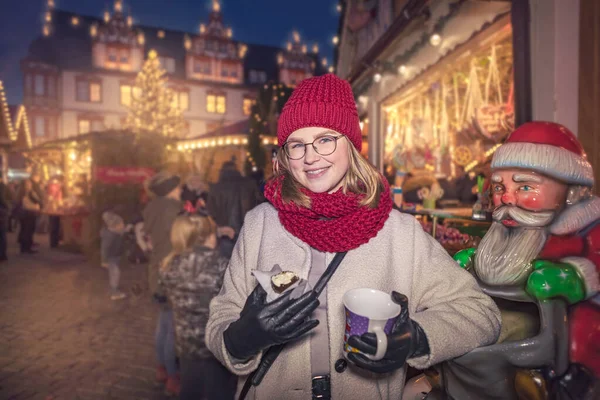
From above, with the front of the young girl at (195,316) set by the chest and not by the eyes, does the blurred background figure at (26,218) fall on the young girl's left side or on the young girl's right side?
on the young girl's left side

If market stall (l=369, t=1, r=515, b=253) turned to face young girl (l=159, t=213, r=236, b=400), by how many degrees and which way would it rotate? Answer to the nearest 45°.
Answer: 0° — it already faces them

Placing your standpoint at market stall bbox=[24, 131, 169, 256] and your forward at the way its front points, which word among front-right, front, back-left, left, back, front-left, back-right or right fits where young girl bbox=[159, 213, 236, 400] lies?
front-left

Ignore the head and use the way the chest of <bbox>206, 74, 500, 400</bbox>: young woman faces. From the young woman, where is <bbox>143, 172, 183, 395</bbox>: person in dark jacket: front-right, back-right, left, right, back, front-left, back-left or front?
back-right

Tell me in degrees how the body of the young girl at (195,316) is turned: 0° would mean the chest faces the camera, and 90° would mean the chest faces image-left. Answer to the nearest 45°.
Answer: approximately 225°

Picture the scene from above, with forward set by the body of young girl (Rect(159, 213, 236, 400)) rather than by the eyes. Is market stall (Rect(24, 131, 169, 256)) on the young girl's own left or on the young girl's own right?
on the young girl's own left

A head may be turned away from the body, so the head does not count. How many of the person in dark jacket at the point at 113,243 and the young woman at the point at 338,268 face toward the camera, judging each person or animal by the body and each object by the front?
1

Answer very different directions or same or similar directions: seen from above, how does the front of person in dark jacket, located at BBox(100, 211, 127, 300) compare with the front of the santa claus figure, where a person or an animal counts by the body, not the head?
very different directions

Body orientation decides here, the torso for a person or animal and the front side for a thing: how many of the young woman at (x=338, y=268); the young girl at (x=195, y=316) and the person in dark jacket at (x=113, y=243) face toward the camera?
1

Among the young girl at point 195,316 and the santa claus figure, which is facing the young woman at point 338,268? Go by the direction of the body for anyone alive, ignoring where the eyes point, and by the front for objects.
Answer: the santa claus figure

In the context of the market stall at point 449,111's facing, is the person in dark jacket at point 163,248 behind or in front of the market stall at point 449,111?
in front
